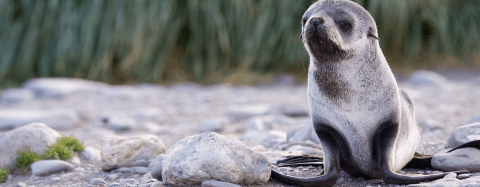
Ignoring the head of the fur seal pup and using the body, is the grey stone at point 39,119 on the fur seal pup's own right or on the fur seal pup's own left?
on the fur seal pup's own right

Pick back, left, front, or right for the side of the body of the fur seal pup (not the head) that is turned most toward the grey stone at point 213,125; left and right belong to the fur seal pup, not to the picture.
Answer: right

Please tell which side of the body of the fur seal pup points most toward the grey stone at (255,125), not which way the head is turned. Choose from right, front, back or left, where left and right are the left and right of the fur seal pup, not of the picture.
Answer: back

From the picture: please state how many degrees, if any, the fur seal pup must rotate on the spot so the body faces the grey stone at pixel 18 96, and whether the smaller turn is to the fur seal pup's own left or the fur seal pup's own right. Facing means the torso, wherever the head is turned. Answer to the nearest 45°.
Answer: approximately 90° to the fur seal pup's own right

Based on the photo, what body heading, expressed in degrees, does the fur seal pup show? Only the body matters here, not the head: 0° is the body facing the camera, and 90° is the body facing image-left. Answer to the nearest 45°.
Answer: approximately 45°

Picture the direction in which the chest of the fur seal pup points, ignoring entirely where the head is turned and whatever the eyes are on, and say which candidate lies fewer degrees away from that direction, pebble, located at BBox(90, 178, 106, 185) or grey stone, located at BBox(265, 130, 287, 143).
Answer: the pebble

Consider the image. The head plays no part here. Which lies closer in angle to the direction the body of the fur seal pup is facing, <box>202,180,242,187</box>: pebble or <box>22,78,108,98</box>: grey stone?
the pebble

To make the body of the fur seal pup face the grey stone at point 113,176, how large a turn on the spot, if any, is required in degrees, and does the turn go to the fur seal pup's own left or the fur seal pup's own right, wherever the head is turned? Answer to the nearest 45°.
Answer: approximately 45° to the fur seal pup's own right

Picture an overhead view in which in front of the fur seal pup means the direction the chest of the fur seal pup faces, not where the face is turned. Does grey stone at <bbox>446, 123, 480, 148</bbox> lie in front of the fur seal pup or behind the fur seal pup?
behind
